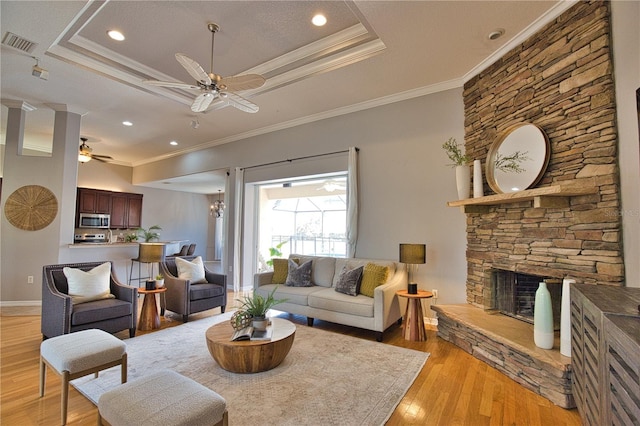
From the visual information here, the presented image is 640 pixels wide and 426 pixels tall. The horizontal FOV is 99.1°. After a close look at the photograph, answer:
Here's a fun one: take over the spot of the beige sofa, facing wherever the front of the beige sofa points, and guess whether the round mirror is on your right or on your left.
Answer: on your left

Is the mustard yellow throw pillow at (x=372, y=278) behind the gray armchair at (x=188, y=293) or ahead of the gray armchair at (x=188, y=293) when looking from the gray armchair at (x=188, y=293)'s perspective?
ahead

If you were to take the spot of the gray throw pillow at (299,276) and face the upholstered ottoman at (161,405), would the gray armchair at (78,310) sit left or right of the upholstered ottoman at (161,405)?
right

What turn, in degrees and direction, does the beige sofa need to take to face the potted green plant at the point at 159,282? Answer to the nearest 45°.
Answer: approximately 45° to its right

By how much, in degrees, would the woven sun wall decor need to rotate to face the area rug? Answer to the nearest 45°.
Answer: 0° — it already faces it

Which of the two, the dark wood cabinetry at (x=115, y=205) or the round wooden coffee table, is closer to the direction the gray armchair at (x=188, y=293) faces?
the round wooden coffee table

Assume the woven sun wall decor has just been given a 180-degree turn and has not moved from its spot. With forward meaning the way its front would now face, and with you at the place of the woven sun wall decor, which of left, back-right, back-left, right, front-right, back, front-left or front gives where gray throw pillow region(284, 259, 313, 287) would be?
back-right

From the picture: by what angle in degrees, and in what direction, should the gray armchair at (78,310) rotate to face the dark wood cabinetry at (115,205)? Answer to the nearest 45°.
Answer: approximately 135° to its left

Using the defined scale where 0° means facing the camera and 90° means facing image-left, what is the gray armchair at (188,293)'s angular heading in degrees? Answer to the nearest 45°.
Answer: approximately 315°

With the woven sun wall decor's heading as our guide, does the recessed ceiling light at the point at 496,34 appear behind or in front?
in front

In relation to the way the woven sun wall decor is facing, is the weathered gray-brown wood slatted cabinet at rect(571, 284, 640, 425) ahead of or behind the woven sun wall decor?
ahead

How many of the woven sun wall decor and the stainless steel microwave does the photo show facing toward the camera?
2
